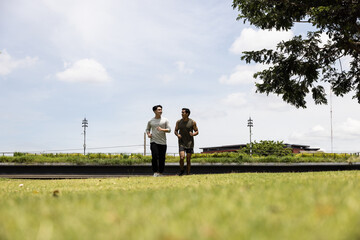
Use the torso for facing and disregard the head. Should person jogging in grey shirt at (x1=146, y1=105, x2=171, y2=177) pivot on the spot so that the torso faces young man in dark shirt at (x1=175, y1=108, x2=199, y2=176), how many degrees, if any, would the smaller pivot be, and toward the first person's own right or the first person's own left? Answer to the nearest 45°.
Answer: approximately 90° to the first person's own left

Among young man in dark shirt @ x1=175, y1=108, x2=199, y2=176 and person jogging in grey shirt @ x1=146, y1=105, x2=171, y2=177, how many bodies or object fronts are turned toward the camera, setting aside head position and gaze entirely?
2

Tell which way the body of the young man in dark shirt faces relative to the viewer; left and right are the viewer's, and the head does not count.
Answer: facing the viewer

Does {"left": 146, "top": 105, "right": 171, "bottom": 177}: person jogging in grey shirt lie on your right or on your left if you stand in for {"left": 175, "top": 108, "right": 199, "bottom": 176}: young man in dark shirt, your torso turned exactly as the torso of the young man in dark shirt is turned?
on your right

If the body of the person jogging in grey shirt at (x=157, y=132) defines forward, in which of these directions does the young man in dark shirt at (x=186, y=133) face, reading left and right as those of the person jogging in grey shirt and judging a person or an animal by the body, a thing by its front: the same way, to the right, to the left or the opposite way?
the same way

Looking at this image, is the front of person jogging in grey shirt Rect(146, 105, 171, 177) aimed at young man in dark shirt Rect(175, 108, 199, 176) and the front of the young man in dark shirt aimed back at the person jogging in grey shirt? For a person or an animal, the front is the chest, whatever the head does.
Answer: no

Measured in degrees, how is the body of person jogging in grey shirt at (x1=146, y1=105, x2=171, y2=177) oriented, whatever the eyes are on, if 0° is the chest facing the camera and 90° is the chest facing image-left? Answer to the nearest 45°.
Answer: approximately 0°
